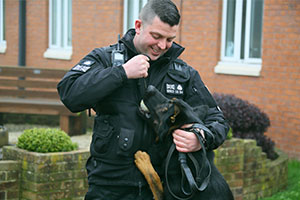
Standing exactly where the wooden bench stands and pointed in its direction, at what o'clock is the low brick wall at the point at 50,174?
The low brick wall is roughly at 12 o'clock from the wooden bench.

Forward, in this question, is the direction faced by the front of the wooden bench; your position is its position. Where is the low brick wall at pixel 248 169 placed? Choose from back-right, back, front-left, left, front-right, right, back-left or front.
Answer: front-left

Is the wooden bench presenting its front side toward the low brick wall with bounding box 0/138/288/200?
yes

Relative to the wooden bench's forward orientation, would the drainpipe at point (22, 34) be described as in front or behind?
behind

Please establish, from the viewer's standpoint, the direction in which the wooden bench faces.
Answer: facing the viewer

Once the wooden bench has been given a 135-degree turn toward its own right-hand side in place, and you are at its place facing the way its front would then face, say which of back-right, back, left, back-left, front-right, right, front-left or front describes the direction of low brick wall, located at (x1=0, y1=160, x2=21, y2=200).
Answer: back-left

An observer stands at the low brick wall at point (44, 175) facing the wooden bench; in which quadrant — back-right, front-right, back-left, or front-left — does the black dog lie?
back-right

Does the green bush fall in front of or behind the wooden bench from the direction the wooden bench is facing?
in front

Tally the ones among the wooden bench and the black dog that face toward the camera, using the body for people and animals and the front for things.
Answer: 1

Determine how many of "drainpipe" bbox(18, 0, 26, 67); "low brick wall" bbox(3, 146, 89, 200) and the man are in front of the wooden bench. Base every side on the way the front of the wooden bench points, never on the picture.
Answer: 2
